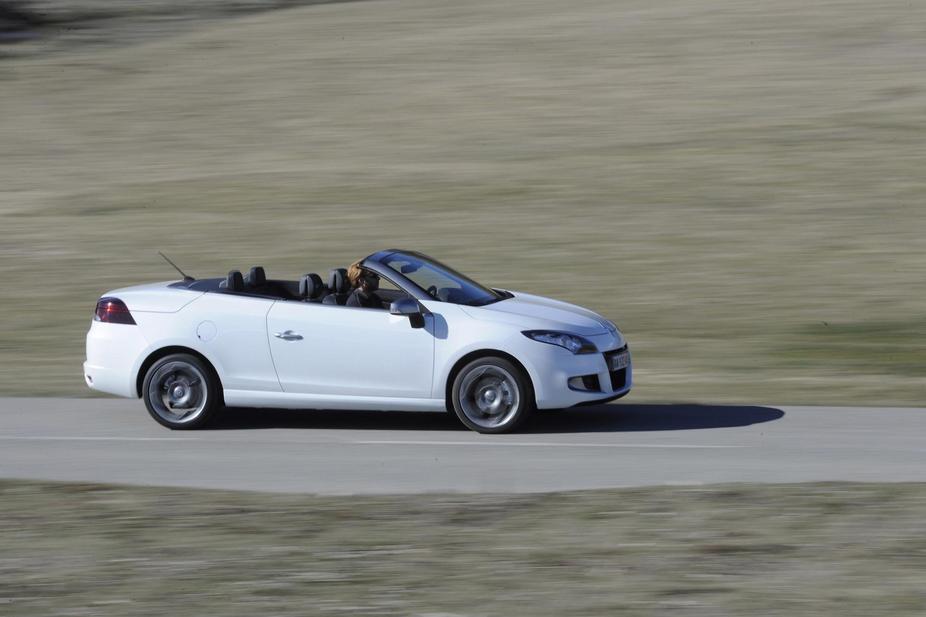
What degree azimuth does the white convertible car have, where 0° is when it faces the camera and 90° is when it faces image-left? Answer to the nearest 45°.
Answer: approximately 270°

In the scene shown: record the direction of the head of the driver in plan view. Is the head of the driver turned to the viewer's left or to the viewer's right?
to the viewer's right
